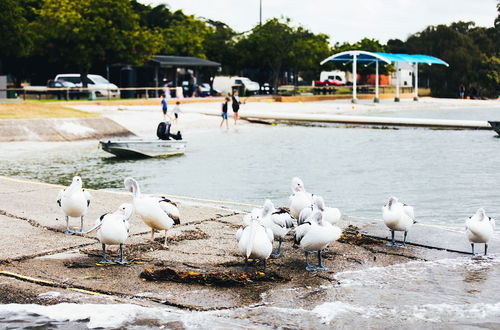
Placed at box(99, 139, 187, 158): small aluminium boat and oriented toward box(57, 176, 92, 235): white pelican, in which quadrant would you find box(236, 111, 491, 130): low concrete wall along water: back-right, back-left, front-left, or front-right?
back-left

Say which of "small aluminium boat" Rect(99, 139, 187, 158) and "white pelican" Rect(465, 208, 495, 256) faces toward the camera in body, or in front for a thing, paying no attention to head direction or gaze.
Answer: the white pelican

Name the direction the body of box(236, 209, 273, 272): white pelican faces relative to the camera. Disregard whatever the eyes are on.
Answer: toward the camera

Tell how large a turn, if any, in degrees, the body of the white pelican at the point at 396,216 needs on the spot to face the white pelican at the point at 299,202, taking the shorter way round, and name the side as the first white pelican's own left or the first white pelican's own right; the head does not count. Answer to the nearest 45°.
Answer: approximately 45° to the first white pelican's own right

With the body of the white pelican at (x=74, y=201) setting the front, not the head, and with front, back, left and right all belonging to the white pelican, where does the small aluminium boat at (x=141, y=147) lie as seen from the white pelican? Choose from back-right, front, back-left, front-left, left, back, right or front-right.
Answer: back

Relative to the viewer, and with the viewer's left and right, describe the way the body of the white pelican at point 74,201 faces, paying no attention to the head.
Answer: facing the viewer

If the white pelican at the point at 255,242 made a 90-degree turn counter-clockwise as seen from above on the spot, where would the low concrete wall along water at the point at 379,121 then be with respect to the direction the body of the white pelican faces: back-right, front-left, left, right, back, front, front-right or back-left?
left

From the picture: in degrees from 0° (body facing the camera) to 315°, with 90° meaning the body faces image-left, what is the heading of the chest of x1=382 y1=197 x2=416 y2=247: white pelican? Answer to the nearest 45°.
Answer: approximately 45°

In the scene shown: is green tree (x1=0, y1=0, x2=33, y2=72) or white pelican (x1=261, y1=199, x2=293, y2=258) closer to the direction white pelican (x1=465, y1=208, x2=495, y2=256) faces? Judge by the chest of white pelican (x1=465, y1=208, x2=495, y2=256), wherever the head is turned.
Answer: the white pelican

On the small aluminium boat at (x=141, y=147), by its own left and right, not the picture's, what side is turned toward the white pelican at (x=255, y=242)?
left

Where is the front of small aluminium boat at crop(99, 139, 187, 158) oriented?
to the viewer's left

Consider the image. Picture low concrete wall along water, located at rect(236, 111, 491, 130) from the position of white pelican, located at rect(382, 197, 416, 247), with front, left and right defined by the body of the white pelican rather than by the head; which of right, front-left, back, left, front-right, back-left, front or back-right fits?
back-right

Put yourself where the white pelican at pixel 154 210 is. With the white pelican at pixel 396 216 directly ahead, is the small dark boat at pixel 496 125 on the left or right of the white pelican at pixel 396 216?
left
